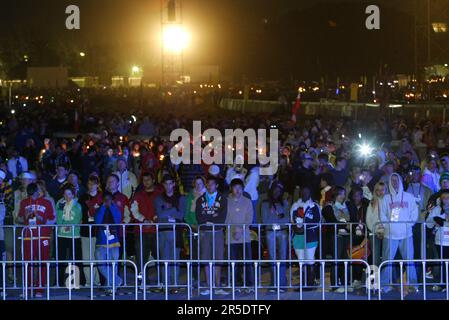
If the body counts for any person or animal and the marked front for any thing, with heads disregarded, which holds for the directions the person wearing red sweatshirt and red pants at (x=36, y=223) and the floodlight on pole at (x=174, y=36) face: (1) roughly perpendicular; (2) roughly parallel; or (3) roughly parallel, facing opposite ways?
roughly parallel

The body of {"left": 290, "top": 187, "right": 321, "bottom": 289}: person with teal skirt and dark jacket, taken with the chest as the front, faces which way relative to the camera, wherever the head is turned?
toward the camera

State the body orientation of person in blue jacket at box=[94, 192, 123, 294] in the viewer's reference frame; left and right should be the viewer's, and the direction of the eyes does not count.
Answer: facing the viewer

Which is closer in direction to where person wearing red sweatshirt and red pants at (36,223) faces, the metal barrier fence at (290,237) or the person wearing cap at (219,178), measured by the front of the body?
the metal barrier fence

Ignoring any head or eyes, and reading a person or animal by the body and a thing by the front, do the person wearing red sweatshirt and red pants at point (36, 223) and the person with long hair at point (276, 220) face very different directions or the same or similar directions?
same or similar directions

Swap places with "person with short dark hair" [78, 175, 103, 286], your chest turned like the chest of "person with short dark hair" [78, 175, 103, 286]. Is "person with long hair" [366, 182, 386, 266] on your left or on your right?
on your left

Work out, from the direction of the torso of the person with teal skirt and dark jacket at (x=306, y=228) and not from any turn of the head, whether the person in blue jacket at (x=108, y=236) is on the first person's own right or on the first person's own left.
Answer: on the first person's own right

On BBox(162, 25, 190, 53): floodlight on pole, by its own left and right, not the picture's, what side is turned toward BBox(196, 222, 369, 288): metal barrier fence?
front

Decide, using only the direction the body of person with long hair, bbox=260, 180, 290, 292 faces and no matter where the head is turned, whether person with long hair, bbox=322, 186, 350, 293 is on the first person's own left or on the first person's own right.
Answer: on the first person's own left

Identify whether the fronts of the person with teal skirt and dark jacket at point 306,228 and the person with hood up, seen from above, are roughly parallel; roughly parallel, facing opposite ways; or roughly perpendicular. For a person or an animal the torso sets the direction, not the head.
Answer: roughly parallel

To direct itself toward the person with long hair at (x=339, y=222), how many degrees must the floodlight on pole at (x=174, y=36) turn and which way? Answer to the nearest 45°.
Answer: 0° — it already faces them
